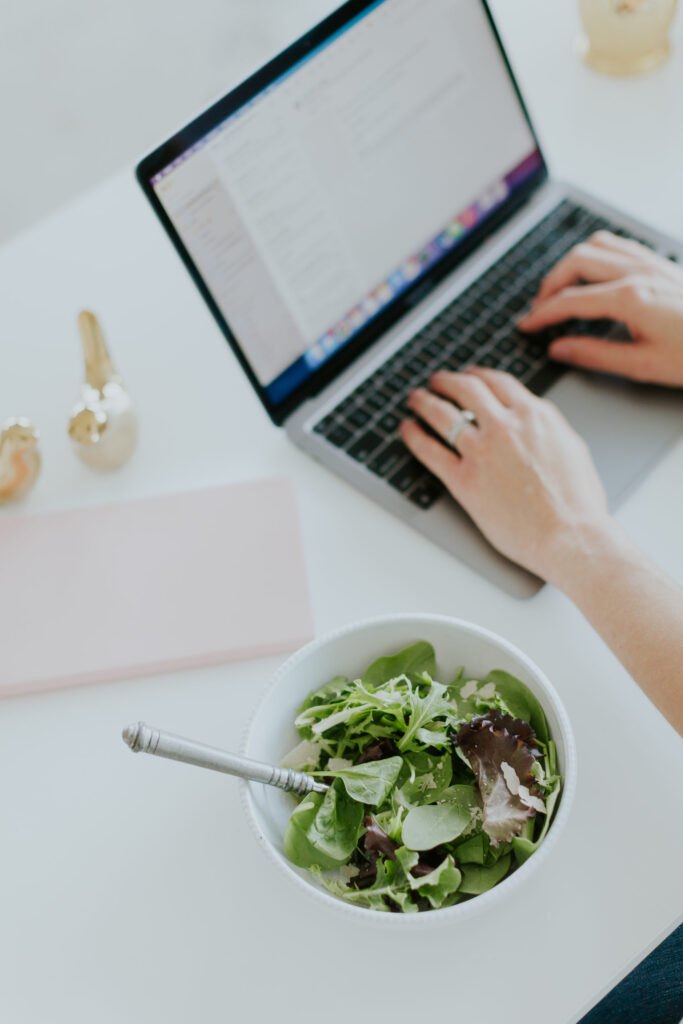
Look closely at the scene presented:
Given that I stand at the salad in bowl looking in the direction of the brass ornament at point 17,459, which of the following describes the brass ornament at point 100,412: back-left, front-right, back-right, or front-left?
front-right

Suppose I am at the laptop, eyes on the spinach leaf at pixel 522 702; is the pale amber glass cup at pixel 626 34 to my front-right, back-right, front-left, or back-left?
back-left

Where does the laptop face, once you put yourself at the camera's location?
facing the viewer and to the right of the viewer

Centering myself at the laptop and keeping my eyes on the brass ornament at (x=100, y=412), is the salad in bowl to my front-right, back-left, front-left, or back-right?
front-left
